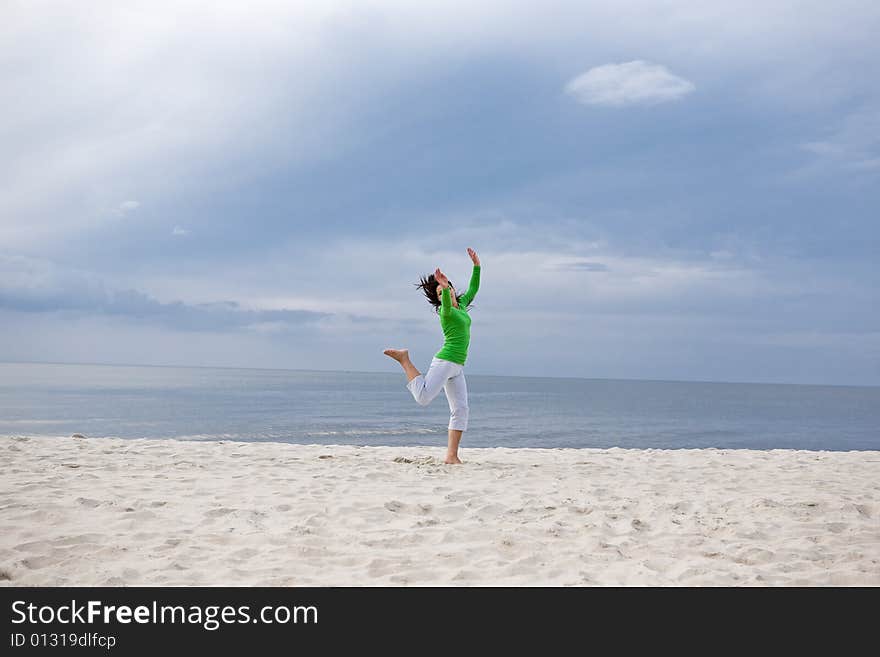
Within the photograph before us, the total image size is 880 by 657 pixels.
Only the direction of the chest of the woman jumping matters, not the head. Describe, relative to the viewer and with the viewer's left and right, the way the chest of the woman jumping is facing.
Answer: facing the viewer and to the right of the viewer
